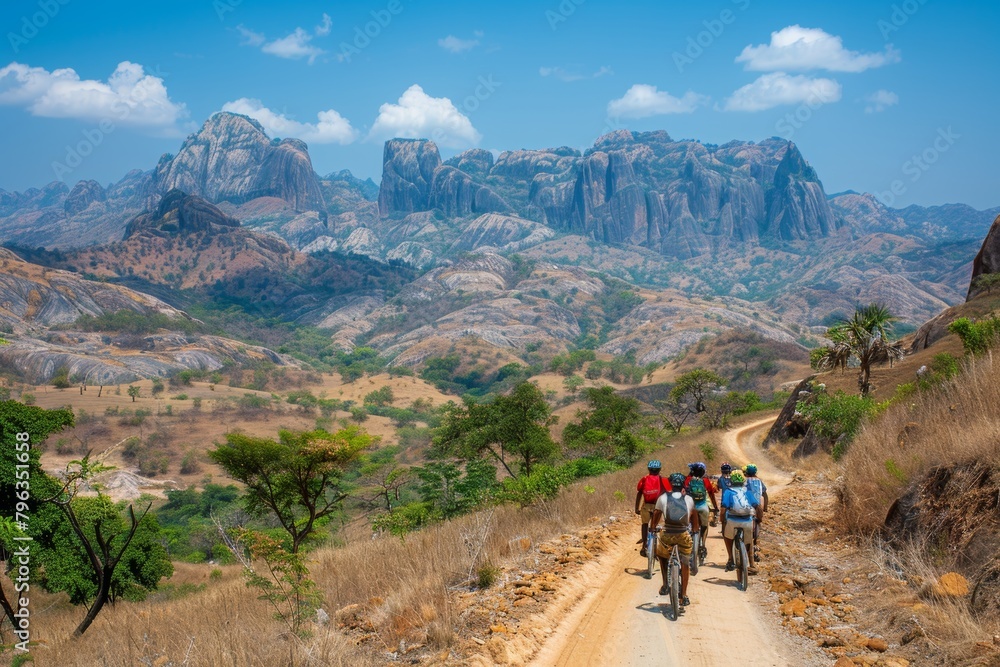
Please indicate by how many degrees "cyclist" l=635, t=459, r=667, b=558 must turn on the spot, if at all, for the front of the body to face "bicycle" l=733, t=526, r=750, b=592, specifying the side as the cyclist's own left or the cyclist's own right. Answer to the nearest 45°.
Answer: approximately 135° to the cyclist's own right

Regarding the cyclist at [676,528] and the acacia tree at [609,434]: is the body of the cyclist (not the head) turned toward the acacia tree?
yes

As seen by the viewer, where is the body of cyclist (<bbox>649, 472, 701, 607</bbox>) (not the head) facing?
away from the camera

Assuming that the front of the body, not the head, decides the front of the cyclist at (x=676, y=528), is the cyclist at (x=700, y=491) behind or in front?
in front

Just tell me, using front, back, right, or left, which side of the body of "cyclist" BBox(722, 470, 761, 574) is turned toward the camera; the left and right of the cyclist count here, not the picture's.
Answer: back

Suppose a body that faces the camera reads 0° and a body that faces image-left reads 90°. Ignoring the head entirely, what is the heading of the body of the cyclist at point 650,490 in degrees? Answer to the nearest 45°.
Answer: approximately 180°

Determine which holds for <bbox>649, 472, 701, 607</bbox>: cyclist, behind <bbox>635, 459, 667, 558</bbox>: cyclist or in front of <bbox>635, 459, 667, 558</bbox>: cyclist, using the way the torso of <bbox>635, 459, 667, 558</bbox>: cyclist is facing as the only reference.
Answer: behind

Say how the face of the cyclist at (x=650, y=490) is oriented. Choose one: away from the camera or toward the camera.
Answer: away from the camera

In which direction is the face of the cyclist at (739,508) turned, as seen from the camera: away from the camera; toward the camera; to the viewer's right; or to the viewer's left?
away from the camera

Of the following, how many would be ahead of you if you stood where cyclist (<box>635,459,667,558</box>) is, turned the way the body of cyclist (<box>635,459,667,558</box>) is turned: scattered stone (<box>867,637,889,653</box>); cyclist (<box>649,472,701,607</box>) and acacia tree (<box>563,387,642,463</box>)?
1

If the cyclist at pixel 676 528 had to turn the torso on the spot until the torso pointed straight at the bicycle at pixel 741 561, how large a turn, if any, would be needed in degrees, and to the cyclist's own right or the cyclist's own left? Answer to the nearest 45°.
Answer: approximately 45° to the cyclist's own right
